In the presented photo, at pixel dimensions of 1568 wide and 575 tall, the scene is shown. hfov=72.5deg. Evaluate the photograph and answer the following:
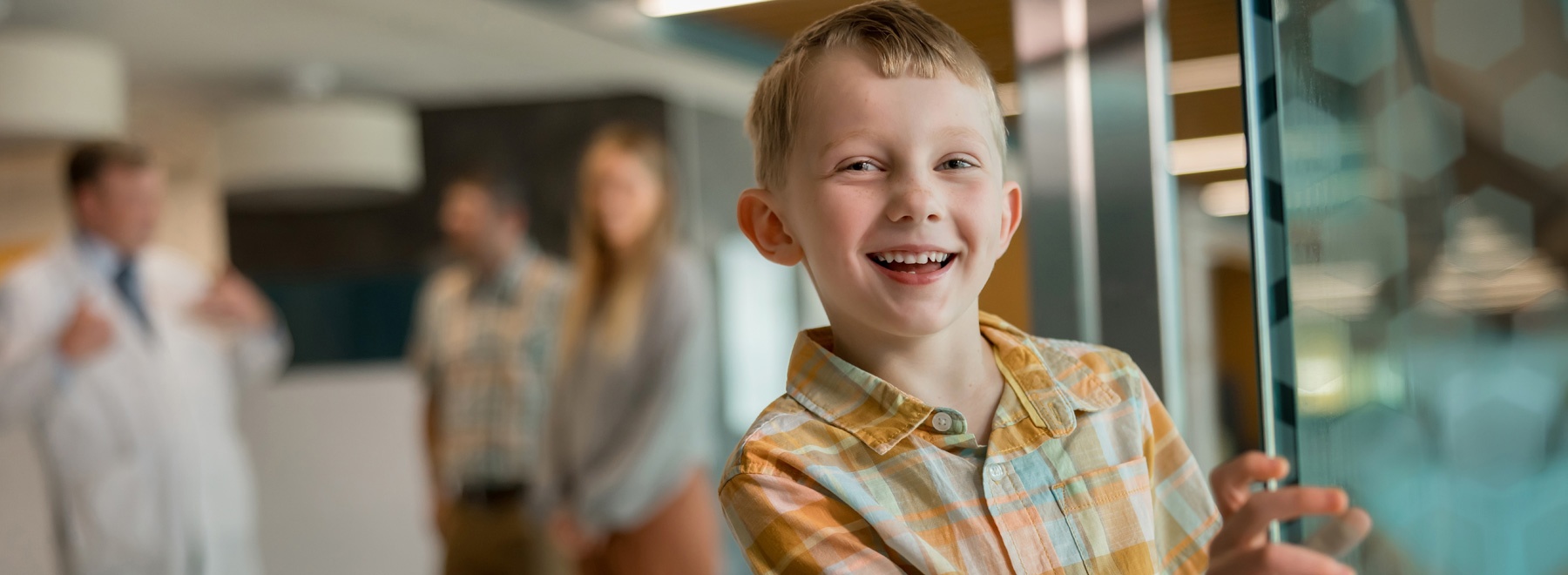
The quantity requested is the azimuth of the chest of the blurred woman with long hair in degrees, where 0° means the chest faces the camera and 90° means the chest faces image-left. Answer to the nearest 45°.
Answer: approximately 45°

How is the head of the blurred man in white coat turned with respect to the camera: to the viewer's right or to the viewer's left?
to the viewer's right

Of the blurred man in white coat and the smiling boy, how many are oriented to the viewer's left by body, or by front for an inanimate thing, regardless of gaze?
0

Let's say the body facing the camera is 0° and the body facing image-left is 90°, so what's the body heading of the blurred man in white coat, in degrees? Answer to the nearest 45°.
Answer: approximately 315°

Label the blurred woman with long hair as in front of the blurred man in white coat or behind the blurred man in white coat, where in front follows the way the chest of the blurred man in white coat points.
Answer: in front

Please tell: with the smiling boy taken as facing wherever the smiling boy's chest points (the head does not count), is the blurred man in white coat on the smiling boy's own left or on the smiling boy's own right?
on the smiling boy's own right

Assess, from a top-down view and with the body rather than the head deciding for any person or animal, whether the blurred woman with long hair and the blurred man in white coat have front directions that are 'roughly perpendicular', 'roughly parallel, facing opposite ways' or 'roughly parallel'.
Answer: roughly perpendicular

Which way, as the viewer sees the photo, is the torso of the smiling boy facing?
toward the camera

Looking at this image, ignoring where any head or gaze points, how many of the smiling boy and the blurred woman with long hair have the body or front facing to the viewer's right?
0

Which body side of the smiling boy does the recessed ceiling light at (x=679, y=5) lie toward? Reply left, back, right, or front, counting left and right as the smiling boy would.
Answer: back
